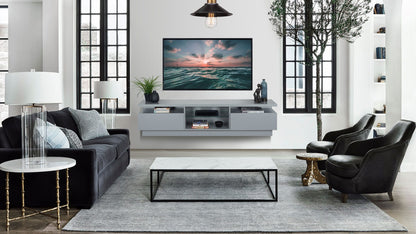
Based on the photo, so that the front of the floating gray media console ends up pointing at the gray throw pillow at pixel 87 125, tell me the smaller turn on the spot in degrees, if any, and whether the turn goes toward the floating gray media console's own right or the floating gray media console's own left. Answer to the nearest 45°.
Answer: approximately 45° to the floating gray media console's own right

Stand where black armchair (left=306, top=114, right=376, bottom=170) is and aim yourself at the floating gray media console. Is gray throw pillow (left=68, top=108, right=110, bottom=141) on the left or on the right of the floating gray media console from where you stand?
left

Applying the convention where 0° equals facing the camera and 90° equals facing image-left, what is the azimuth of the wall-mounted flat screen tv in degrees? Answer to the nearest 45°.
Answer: approximately 0°

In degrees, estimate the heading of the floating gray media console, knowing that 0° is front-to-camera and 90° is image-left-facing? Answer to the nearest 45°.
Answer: approximately 0°

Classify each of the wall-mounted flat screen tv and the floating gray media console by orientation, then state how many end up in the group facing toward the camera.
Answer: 2

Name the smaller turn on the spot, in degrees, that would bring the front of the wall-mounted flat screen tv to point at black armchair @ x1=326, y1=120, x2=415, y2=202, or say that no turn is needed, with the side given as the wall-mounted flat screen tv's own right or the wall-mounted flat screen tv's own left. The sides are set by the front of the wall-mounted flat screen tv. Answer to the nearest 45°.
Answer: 0° — it already faces it

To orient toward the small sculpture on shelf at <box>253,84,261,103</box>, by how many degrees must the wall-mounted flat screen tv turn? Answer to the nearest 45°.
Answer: approximately 45° to its left
